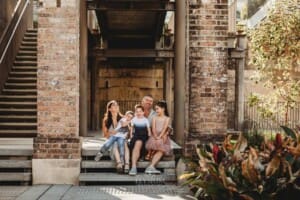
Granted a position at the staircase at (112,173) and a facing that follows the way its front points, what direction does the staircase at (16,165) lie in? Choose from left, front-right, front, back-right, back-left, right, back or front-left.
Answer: right

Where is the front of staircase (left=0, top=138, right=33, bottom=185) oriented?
toward the camera

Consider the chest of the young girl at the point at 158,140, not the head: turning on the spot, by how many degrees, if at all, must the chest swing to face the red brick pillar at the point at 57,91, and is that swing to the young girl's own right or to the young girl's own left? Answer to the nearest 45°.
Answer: approximately 45° to the young girl's own right

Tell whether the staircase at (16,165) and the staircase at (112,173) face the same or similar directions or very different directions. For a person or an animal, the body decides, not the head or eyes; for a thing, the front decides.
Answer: same or similar directions

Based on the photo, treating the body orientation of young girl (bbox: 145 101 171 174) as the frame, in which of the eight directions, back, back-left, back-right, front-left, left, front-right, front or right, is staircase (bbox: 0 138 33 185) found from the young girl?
front-right

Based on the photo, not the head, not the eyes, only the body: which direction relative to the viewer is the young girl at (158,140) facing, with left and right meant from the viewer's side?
facing the viewer and to the left of the viewer

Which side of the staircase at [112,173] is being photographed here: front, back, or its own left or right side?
front

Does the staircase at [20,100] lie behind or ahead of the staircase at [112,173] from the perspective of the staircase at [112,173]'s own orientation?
behind

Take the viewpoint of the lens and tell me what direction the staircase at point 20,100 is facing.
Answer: facing the viewer
